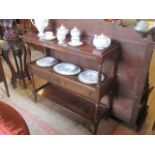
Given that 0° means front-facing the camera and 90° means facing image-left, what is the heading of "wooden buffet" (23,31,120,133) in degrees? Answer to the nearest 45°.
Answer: approximately 45°
